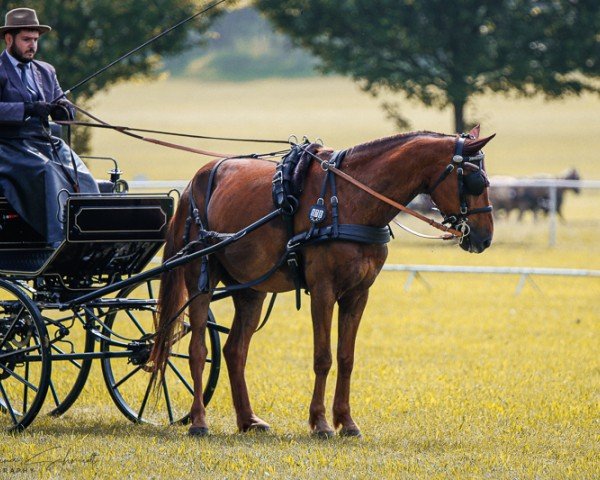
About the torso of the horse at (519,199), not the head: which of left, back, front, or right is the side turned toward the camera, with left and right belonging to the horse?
right

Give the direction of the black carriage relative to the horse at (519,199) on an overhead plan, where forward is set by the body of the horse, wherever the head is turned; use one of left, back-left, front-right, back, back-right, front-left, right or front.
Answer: right

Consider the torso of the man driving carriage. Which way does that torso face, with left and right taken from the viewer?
facing the viewer and to the right of the viewer

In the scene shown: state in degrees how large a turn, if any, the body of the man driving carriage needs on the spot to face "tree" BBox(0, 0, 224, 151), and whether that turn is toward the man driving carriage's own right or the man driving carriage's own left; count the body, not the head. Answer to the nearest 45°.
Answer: approximately 135° to the man driving carriage's own left

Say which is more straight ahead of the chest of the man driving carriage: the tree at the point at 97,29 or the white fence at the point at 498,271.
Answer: the white fence

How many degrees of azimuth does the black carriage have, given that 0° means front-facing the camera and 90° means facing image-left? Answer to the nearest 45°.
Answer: approximately 315°

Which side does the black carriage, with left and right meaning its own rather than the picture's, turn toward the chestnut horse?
front

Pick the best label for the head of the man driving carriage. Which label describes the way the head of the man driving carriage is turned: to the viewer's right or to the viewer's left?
to the viewer's right
